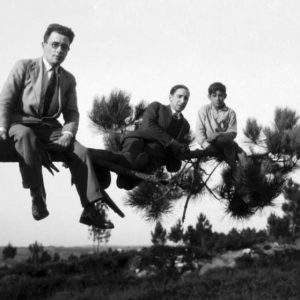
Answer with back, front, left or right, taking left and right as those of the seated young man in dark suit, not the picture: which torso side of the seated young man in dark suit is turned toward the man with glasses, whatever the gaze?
right

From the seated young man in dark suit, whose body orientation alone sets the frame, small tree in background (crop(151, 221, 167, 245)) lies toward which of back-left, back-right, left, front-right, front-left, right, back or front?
back-left

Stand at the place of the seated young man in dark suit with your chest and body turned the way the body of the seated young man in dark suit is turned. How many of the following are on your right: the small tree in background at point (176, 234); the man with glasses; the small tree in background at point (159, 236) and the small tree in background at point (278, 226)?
1

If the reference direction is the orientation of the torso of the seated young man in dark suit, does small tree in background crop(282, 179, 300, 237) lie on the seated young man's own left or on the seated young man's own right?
on the seated young man's own left

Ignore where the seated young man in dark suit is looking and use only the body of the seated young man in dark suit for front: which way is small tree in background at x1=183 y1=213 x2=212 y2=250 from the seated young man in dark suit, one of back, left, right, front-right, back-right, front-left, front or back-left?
back-left

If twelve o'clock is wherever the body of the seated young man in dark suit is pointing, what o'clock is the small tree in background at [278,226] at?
The small tree in background is roughly at 8 o'clock from the seated young man in dark suit.
